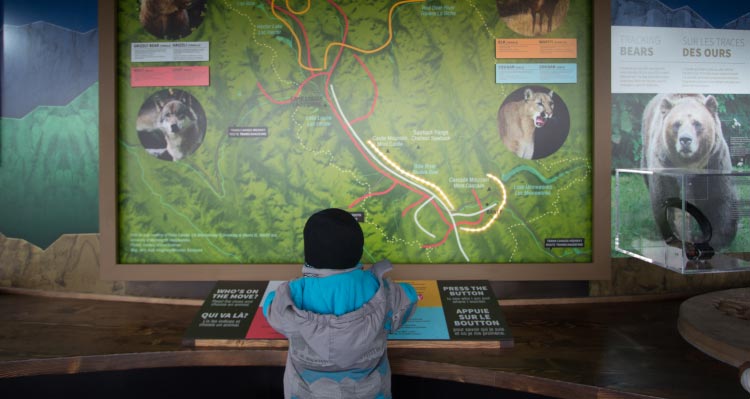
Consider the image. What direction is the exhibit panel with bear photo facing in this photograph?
toward the camera

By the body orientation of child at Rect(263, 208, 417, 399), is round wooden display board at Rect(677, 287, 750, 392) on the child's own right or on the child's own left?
on the child's own right

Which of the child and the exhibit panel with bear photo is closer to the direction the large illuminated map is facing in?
the child

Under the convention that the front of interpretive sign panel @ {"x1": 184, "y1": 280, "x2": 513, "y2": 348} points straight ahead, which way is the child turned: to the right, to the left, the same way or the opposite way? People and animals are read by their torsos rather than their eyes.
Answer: the opposite way

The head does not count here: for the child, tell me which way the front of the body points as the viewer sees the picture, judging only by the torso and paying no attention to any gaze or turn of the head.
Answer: away from the camera

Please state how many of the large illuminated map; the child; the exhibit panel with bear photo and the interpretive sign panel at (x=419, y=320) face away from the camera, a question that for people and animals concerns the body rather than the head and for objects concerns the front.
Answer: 1

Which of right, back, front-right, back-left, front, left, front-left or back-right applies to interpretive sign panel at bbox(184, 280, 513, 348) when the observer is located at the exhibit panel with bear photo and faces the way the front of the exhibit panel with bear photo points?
front-right

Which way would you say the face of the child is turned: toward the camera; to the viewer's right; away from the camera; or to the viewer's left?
away from the camera

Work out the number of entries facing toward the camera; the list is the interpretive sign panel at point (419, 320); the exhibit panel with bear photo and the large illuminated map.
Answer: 3

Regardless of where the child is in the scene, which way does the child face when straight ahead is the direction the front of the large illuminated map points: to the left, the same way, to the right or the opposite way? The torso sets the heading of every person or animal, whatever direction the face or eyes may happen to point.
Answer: the opposite way

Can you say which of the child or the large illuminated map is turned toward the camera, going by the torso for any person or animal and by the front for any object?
the large illuminated map

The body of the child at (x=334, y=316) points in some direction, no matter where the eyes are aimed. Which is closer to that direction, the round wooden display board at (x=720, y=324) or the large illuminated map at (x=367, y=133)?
the large illuminated map

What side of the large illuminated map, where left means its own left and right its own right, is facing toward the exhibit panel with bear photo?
left

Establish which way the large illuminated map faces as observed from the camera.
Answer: facing the viewer

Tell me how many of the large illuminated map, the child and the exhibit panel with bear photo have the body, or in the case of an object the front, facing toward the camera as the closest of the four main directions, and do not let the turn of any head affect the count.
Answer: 2

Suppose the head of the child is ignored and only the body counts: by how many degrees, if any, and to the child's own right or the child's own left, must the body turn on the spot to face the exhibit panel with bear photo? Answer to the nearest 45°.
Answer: approximately 45° to the child's own right
